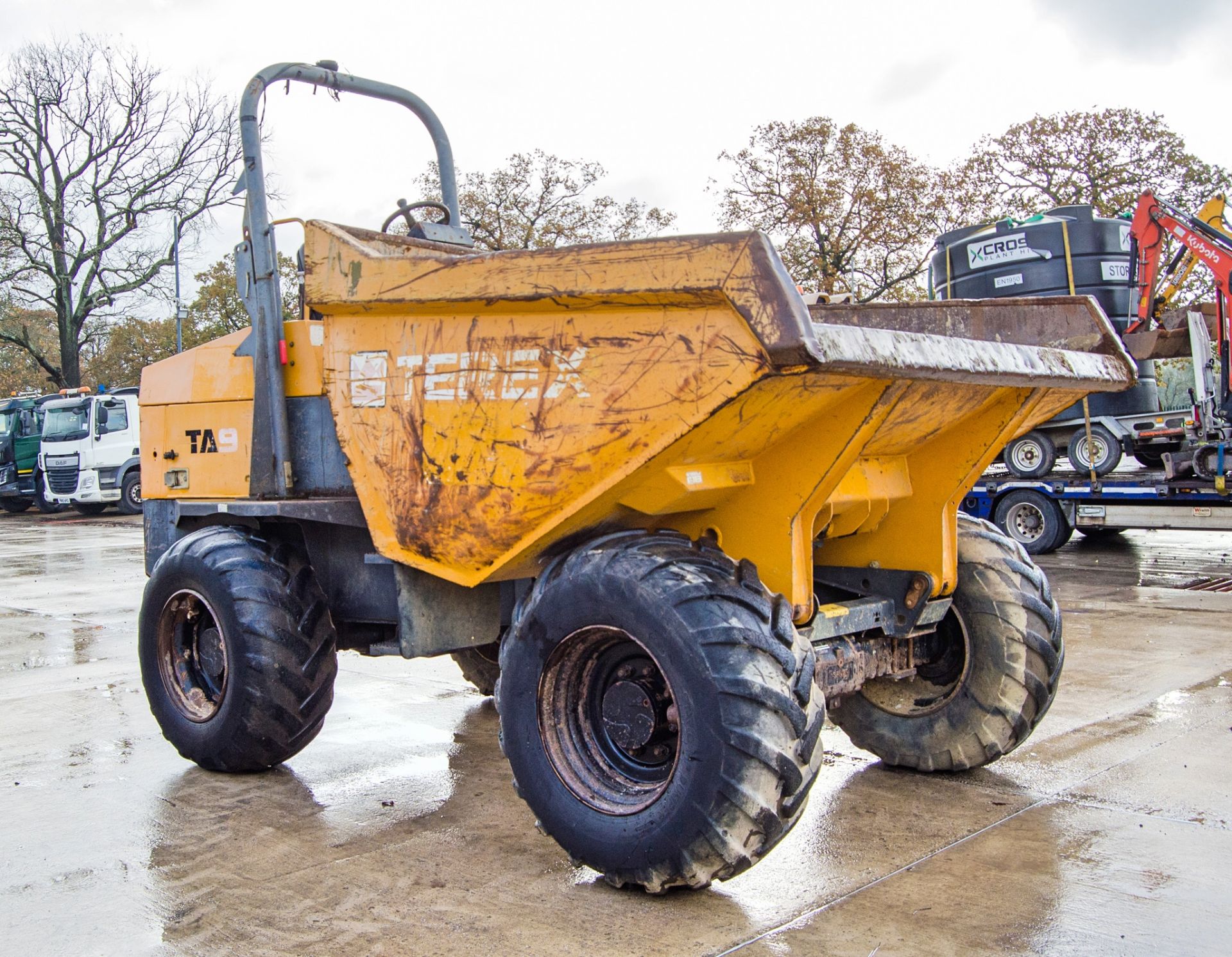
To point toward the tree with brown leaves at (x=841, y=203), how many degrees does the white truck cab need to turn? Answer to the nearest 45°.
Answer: approximately 135° to its left

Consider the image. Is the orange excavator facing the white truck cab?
yes

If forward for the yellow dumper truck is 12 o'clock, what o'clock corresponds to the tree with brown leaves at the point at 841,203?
The tree with brown leaves is roughly at 8 o'clock from the yellow dumper truck.

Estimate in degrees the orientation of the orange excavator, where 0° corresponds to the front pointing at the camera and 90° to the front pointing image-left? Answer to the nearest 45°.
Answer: approximately 90°

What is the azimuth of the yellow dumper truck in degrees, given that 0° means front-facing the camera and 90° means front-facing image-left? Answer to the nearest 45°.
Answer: approximately 315°

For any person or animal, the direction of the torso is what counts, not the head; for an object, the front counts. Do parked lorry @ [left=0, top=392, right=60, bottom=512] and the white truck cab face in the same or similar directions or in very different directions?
same or similar directions

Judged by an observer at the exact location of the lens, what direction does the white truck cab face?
facing the viewer and to the left of the viewer

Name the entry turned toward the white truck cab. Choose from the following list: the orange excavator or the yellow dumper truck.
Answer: the orange excavator

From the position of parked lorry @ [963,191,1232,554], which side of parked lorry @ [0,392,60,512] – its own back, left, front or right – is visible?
left

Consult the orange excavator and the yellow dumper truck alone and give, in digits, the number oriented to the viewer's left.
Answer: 1

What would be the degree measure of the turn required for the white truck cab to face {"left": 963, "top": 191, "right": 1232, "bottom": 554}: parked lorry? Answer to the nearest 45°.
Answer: approximately 90° to its left

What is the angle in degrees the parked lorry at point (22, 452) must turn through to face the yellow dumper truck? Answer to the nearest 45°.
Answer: approximately 45° to its left

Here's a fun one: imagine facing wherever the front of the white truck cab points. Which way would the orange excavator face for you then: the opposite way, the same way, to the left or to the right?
to the right

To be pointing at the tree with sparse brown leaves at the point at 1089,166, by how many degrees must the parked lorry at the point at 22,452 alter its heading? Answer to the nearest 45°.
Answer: approximately 90° to its left
